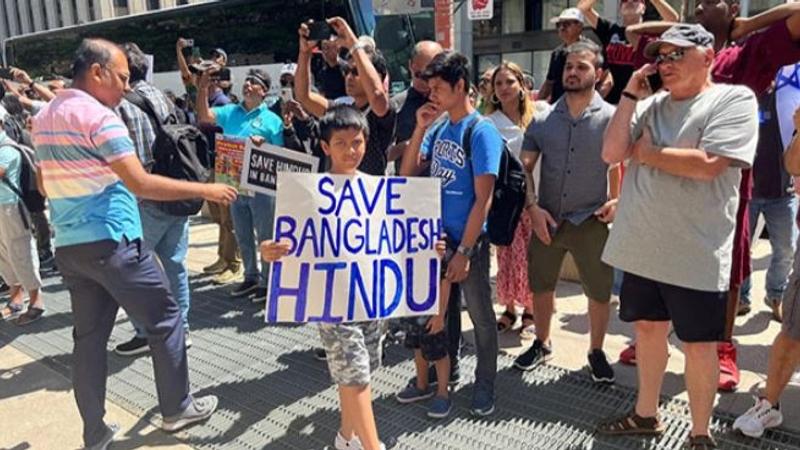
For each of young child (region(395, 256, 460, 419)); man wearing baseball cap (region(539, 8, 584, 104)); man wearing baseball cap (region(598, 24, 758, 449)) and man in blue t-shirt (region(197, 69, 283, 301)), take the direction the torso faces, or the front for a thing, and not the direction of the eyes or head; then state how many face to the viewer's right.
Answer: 0

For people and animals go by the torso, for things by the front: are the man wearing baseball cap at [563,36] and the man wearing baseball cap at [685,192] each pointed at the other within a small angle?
no

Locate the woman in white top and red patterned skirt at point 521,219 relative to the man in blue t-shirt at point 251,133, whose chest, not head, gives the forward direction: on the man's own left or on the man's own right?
on the man's own left

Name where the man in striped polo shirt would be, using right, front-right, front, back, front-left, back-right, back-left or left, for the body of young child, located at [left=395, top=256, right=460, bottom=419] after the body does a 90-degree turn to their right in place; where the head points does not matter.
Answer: front-left

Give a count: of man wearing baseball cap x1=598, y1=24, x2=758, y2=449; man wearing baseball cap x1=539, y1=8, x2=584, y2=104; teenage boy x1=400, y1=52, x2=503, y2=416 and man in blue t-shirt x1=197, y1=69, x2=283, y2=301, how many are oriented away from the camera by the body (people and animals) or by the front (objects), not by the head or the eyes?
0

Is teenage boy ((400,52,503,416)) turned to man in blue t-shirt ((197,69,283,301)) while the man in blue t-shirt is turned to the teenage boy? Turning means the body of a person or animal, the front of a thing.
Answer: no

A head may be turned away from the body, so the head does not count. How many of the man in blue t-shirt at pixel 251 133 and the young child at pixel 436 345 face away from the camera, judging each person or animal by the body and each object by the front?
0

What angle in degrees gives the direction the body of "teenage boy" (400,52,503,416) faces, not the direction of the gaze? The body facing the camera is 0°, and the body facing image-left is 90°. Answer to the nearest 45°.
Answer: approximately 45°

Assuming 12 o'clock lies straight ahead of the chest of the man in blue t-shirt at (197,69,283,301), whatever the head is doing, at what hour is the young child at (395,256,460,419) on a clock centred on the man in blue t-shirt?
The young child is roughly at 10 o'clock from the man in blue t-shirt.

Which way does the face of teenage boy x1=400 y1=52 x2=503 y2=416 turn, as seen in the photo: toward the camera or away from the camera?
toward the camera

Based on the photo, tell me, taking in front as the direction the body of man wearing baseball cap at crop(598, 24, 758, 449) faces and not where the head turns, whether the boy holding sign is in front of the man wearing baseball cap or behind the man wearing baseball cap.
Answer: in front

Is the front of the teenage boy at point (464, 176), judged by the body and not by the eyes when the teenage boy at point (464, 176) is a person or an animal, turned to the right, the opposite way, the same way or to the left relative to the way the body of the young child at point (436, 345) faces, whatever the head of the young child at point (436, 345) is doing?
the same way

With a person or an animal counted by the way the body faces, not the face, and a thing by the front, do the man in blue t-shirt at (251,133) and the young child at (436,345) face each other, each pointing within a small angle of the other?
no

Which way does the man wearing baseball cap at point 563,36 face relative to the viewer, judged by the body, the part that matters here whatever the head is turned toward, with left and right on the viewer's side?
facing the viewer and to the left of the viewer

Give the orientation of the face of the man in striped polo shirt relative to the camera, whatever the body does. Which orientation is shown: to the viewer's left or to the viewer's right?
to the viewer's right

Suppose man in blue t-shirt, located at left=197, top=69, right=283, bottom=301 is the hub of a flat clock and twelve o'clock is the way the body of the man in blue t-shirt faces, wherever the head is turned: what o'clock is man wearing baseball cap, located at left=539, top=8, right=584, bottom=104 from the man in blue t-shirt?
The man wearing baseball cap is roughly at 8 o'clock from the man in blue t-shirt.

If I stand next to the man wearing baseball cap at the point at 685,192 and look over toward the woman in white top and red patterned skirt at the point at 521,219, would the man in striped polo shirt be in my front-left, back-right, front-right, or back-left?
front-left

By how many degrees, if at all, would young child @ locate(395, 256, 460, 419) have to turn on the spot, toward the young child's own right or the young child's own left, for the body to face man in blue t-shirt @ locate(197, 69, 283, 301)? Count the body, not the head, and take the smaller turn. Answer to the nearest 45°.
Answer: approximately 90° to the young child's own right

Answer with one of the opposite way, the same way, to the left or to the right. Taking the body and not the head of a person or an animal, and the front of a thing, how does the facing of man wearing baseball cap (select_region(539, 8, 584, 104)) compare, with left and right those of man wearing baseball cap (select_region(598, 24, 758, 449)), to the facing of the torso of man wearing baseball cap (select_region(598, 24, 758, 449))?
the same way

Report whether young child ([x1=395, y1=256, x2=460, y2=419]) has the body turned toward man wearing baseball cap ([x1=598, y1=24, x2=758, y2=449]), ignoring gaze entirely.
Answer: no

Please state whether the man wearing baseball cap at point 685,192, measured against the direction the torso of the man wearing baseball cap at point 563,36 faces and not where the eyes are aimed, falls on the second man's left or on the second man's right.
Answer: on the second man's left

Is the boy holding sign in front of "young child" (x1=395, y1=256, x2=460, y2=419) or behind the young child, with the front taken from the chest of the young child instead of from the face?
in front
